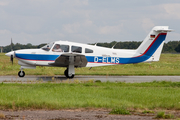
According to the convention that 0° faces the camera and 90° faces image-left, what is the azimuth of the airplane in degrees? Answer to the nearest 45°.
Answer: approximately 90°
